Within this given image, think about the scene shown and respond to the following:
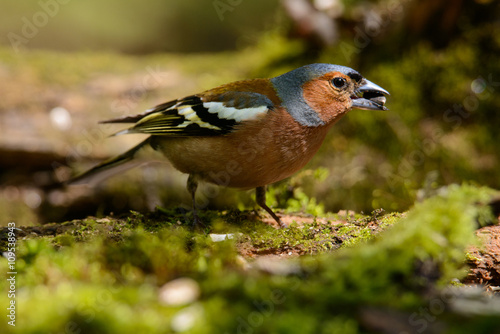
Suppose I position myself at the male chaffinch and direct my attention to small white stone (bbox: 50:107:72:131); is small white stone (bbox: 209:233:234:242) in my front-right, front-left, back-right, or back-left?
back-left

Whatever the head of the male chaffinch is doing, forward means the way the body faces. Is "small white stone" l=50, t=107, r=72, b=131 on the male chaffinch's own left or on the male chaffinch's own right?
on the male chaffinch's own left

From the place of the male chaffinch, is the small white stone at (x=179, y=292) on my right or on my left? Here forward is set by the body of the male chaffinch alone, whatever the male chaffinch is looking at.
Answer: on my right

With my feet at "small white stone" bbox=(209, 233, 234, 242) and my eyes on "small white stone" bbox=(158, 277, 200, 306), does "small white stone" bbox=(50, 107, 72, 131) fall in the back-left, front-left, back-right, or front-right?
back-right

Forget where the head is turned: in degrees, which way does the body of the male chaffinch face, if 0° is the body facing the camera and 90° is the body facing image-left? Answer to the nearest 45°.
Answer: approximately 270°

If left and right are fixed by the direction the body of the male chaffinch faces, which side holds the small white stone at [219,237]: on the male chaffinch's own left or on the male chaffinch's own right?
on the male chaffinch's own right
